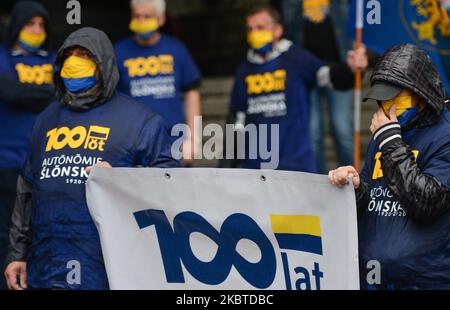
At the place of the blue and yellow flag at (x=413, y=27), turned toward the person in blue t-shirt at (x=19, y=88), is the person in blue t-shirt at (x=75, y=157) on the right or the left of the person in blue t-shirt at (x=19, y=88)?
left

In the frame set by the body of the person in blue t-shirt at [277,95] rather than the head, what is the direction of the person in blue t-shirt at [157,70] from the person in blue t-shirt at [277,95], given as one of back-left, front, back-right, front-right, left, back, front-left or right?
front-right

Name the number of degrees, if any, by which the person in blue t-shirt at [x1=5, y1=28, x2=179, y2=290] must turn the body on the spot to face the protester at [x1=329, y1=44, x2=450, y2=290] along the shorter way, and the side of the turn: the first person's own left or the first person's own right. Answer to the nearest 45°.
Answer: approximately 90° to the first person's own left

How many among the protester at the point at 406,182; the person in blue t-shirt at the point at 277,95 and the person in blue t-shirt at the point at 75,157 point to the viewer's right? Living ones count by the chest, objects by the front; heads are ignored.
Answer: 0

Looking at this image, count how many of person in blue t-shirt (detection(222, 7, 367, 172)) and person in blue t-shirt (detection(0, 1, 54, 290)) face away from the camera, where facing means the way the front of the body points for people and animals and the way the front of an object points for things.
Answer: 0

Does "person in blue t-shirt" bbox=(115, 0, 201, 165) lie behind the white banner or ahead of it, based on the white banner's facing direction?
behind

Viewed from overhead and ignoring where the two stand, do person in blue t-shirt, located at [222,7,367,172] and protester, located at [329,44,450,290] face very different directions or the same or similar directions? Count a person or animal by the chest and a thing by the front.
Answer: same or similar directions

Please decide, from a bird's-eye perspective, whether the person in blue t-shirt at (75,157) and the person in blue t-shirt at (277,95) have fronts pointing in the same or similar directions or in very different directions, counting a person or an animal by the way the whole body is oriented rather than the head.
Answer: same or similar directions

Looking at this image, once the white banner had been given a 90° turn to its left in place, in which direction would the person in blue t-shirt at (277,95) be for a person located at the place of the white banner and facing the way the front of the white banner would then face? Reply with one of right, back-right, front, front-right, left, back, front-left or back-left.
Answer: left

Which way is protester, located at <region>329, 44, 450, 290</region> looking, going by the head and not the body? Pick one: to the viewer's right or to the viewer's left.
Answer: to the viewer's left

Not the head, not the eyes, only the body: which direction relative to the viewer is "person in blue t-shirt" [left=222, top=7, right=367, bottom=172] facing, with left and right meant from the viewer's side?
facing the viewer and to the left of the viewer

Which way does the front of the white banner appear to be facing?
toward the camera

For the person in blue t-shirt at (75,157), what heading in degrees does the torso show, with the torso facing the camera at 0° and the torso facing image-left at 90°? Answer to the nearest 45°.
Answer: approximately 45°

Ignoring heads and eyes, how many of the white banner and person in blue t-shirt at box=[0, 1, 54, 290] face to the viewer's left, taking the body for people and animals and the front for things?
0

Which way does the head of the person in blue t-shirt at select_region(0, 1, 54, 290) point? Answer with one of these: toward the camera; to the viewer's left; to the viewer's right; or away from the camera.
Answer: toward the camera
